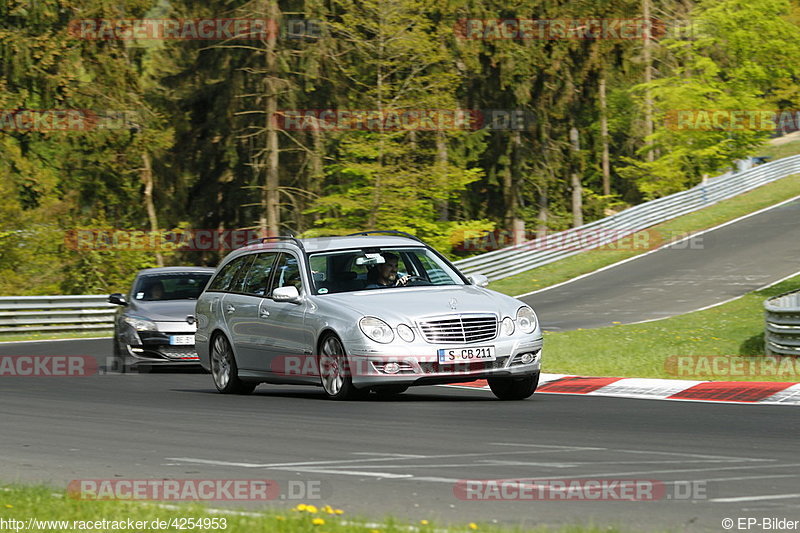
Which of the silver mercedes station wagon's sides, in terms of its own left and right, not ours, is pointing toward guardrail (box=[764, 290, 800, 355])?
left

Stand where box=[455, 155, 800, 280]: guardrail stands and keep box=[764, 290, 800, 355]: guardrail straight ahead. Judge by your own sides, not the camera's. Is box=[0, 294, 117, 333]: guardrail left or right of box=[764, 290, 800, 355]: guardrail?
right

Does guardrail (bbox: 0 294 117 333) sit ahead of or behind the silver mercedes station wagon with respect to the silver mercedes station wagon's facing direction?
behind

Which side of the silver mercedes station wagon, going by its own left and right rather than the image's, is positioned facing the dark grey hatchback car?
back

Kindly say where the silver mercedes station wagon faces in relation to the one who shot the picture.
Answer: facing the viewer and to the right of the viewer

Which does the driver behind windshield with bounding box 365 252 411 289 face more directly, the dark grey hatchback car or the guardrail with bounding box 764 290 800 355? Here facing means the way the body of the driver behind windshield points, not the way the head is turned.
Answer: the guardrail

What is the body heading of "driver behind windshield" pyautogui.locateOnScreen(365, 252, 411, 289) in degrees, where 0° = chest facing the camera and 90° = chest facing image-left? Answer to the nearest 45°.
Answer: approximately 315°

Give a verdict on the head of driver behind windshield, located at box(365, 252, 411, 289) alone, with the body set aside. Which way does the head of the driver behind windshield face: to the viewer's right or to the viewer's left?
to the viewer's right

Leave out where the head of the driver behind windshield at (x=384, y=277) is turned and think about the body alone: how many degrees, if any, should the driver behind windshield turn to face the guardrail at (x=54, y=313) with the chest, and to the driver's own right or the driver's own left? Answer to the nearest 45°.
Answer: approximately 180°

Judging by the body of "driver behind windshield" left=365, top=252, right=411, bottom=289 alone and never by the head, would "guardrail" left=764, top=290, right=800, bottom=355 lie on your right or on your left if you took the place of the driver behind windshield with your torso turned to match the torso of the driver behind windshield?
on your left

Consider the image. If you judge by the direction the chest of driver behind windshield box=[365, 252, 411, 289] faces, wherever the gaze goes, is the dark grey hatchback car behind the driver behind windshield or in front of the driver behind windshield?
behind
